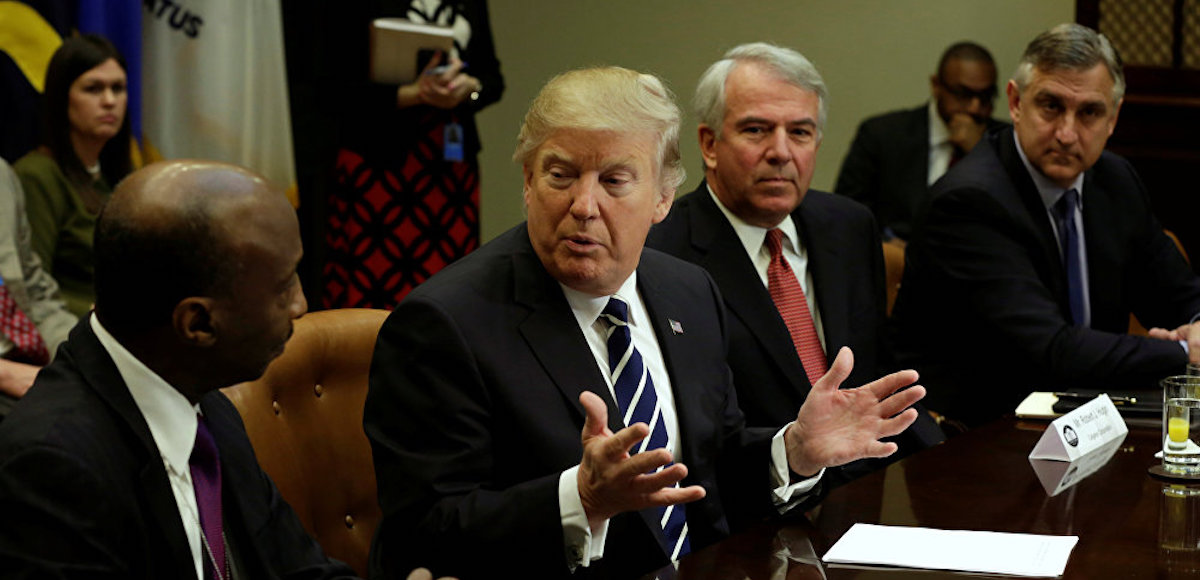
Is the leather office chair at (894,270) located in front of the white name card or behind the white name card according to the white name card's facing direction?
behind

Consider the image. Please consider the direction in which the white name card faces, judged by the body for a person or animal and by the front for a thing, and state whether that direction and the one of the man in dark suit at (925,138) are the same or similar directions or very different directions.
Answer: same or similar directions

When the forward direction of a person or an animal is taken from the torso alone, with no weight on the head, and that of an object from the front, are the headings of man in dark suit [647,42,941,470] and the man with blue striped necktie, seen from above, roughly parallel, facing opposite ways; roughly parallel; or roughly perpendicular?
roughly parallel

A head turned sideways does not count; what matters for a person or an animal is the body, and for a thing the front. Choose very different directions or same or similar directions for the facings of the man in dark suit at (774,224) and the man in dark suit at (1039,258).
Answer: same or similar directions

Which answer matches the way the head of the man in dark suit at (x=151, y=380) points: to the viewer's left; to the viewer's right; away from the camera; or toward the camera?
to the viewer's right

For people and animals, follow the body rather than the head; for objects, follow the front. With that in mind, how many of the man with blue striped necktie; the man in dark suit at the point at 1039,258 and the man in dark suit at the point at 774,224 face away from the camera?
0

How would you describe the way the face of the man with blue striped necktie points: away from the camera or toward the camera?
toward the camera

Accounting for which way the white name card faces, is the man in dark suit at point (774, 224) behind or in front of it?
behind

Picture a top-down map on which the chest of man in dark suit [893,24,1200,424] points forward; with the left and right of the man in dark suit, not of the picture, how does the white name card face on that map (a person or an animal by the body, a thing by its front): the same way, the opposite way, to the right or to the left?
the same way

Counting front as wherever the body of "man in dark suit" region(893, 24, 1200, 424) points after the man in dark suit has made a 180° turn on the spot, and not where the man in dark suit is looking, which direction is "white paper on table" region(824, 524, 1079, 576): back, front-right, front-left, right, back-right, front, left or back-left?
back-left

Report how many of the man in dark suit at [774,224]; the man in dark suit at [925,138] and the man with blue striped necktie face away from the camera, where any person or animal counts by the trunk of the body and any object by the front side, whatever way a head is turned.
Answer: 0

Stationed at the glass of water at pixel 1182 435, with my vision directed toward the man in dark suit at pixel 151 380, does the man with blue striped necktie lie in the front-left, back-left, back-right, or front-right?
front-right

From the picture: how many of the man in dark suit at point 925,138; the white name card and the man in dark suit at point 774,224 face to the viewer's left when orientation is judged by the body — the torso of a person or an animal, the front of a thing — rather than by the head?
0

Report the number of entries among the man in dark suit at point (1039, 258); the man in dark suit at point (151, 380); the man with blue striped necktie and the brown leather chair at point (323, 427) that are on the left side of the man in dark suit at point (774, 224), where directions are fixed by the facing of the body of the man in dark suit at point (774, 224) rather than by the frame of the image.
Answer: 1

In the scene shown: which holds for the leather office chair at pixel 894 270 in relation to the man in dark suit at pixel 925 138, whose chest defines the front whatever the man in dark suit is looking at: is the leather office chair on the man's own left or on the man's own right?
on the man's own right

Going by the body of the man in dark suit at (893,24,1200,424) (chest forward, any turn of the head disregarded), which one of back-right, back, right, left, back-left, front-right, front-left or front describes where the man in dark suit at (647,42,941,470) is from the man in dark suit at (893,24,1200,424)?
right

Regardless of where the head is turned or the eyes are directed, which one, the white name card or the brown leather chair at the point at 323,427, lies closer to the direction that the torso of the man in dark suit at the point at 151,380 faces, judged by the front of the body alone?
the white name card
